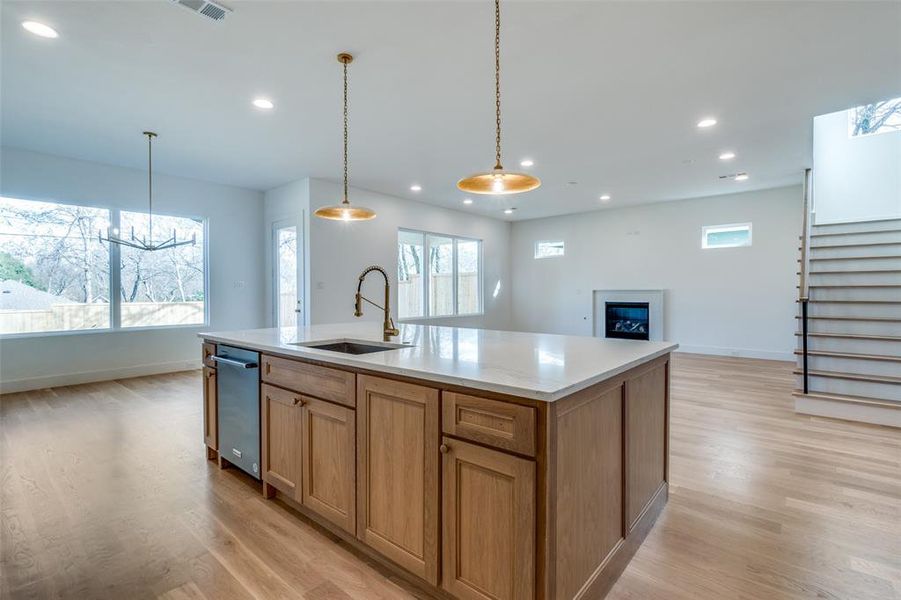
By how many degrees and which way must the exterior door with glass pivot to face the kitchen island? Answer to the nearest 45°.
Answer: approximately 45° to its left

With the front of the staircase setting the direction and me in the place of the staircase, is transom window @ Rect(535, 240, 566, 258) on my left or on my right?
on my right

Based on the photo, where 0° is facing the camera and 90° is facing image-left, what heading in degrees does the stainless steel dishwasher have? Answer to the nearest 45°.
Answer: approximately 45°

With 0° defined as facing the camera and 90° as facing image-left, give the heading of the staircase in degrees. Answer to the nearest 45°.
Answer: approximately 0°

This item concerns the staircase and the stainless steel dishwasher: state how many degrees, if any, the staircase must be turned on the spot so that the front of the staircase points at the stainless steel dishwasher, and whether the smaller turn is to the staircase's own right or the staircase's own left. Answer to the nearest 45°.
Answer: approximately 45° to the staircase's own right

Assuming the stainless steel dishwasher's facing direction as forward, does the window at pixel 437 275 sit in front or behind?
behind

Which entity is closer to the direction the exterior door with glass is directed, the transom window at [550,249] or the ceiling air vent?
the ceiling air vent

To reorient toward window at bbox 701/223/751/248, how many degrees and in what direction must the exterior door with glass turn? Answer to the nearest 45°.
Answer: approximately 135° to its left

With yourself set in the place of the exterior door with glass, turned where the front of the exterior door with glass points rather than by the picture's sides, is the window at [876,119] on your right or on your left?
on your left

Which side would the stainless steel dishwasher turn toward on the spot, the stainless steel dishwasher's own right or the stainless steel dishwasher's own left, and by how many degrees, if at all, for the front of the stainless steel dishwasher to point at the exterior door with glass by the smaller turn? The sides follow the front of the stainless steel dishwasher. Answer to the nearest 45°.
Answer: approximately 135° to the stainless steel dishwasher's own right
